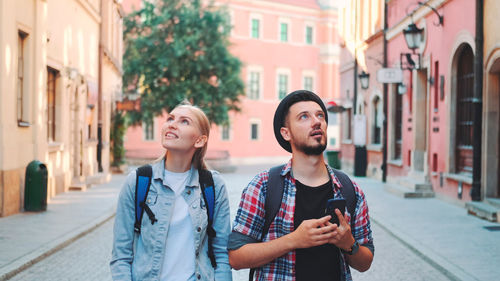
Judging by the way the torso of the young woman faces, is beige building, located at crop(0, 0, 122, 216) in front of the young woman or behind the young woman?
behind

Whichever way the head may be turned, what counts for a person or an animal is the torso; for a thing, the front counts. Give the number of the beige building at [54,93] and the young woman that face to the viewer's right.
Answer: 1

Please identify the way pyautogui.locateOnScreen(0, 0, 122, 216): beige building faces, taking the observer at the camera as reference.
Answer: facing to the right of the viewer

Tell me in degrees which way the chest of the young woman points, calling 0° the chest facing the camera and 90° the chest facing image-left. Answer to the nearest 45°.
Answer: approximately 0°

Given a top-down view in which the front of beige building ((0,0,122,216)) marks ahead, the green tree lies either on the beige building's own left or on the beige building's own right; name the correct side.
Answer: on the beige building's own left

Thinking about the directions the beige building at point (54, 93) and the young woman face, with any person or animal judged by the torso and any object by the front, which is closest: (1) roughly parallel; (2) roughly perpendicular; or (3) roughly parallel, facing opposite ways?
roughly perpendicular

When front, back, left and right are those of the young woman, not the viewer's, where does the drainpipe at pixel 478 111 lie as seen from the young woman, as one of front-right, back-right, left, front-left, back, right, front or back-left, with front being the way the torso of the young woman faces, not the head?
back-left
